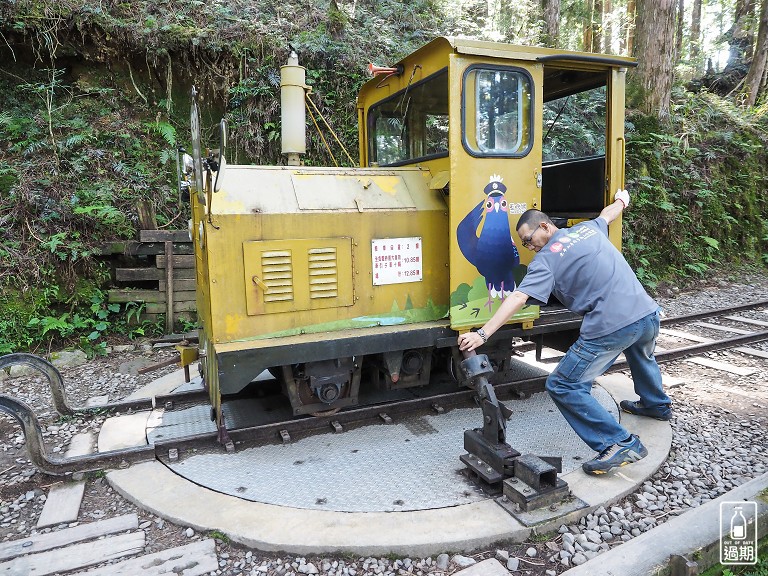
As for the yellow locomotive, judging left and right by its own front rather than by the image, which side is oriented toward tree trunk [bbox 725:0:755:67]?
back

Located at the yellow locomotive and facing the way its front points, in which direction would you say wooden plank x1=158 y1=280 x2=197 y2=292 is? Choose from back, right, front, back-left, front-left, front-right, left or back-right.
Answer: right

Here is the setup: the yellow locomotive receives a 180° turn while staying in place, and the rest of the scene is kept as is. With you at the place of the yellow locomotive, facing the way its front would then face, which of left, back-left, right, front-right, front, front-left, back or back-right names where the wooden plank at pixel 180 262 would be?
left

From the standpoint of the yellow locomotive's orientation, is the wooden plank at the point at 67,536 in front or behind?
in front

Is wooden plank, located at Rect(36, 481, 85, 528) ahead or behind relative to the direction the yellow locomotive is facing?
ahead

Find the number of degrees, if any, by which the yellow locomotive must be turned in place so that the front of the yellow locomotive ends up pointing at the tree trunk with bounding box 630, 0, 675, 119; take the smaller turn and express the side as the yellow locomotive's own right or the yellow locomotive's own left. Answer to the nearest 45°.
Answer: approximately 180°

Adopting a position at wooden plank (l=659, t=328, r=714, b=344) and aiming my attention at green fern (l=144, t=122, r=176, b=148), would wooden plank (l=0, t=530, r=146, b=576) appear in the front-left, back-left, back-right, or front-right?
front-left

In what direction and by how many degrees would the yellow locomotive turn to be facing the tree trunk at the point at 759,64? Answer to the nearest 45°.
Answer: approximately 180°

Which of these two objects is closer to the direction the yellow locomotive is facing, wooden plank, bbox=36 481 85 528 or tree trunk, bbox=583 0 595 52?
the wooden plank

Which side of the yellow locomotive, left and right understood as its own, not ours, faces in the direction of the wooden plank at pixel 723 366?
back

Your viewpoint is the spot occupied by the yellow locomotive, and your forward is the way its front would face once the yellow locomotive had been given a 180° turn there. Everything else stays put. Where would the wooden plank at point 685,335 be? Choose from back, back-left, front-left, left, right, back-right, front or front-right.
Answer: front
